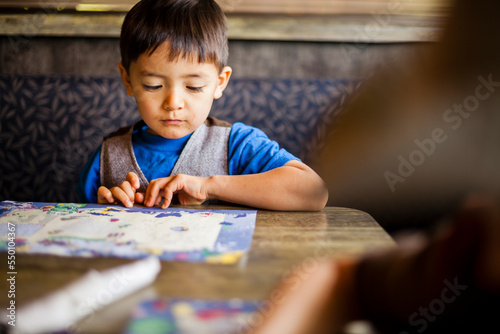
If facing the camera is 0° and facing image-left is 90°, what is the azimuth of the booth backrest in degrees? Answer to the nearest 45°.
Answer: approximately 0°

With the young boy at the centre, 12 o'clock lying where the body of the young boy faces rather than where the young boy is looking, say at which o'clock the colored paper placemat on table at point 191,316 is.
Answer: The colored paper placemat on table is roughly at 12 o'clock from the young boy.

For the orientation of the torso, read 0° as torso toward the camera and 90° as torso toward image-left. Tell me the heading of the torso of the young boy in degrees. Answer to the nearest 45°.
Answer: approximately 0°

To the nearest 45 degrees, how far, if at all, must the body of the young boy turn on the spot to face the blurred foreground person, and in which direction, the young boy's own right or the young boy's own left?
0° — they already face them

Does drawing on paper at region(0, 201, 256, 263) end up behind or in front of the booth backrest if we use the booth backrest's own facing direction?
in front

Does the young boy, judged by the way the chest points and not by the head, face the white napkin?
yes

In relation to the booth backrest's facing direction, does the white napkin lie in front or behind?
in front
